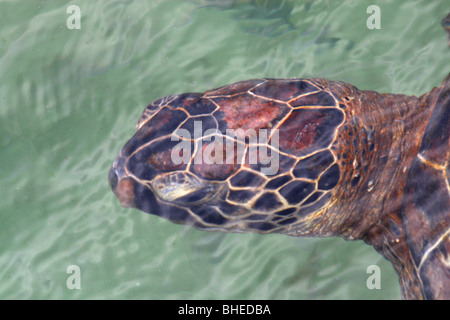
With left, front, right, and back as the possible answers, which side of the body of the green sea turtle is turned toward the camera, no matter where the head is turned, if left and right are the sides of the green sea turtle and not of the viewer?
left
